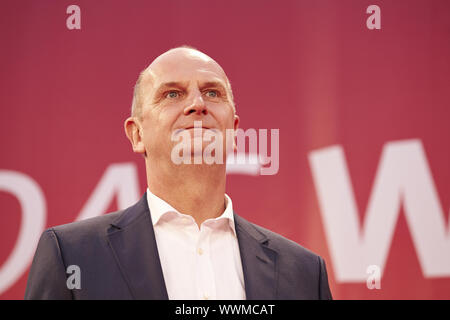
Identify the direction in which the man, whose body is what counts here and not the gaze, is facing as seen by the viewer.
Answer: toward the camera
